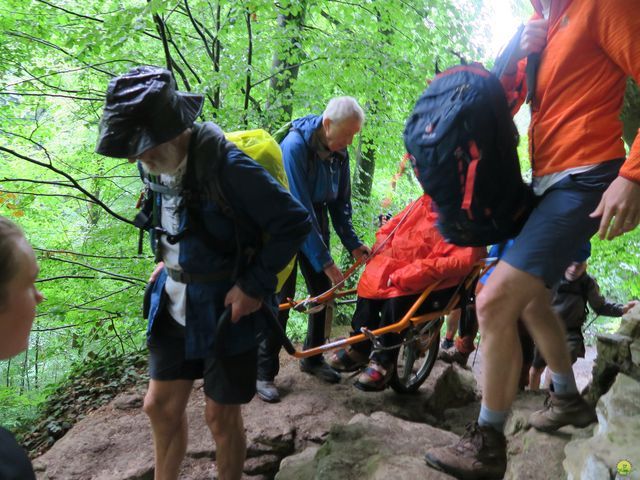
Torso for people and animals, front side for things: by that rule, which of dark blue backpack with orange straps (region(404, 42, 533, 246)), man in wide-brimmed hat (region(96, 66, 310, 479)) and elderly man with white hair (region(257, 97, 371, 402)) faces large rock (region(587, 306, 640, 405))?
the elderly man with white hair

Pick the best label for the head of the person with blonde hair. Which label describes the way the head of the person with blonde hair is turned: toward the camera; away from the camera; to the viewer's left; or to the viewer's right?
to the viewer's right

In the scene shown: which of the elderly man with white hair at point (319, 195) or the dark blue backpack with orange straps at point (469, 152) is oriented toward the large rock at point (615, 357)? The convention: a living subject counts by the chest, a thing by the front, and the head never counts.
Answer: the elderly man with white hair

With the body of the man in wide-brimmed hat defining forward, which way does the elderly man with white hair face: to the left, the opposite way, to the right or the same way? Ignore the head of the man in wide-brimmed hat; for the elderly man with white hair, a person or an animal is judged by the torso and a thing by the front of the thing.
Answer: to the left

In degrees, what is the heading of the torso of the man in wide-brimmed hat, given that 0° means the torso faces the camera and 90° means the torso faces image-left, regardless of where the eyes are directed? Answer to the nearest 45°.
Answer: approximately 45°

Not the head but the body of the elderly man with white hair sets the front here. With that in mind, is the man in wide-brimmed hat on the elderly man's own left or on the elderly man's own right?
on the elderly man's own right

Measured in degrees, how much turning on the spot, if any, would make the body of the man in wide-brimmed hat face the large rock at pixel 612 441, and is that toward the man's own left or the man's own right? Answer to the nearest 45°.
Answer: approximately 90° to the man's own left

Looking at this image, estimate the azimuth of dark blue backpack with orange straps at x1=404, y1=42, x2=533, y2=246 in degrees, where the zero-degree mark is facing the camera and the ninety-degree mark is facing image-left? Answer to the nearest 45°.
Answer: approximately 45°

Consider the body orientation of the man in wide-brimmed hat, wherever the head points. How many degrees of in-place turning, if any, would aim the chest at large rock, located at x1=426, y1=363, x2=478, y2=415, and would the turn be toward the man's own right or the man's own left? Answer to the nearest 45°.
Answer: approximately 180°
